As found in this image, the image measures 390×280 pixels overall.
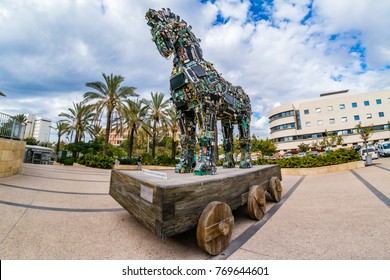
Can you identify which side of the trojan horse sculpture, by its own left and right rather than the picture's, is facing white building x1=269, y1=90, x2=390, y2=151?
back

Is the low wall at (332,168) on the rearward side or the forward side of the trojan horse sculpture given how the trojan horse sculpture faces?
on the rearward side

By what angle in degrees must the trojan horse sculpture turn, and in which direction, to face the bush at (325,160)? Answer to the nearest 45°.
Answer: approximately 180°

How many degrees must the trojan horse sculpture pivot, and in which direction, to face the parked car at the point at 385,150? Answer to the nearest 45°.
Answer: approximately 180°

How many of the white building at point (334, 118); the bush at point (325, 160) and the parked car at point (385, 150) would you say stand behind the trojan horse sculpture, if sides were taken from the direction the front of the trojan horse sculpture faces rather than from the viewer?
3

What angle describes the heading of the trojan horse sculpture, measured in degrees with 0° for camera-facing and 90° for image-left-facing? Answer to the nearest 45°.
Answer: approximately 45°
